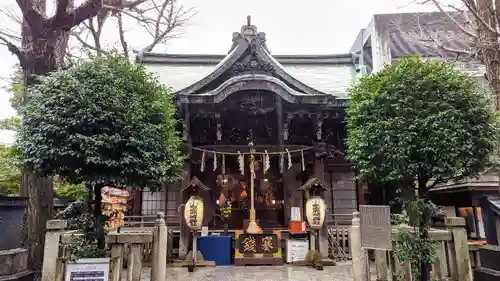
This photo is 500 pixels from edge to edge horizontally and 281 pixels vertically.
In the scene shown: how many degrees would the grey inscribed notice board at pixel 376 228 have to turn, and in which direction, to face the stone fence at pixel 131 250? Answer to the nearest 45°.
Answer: approximately 90° to its right

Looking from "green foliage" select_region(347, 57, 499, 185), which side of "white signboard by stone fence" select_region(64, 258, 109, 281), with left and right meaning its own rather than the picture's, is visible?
left

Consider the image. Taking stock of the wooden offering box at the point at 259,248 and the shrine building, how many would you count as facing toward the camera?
2

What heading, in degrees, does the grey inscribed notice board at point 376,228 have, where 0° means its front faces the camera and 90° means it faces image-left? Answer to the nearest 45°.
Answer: approximately 0°

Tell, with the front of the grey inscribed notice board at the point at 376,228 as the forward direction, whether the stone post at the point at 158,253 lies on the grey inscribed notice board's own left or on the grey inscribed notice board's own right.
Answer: on the grey inscribed notice board's own right

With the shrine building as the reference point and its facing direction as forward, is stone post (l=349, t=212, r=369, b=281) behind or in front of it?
in front

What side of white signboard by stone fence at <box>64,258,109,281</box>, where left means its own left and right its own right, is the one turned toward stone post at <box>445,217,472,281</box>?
left

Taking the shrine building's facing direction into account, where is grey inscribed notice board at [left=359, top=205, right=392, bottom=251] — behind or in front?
in front

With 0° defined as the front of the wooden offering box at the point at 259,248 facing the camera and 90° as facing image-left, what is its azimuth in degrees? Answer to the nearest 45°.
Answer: approximately 0°
